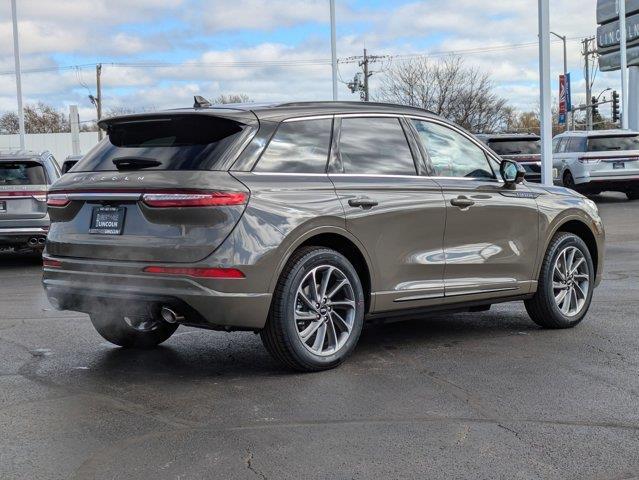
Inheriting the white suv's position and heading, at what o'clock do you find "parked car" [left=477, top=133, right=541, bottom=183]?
The parked car is roughly at 10 o'clock from the white suv.

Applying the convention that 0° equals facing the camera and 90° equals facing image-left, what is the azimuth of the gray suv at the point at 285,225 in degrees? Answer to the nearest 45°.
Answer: approximately 225°

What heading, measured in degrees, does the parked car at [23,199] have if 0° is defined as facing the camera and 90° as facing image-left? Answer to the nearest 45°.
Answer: approximately 180°

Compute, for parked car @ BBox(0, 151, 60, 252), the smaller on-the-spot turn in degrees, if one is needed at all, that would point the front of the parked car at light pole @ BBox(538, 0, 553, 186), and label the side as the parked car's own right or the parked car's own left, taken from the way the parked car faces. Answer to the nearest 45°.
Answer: approximately 90° to the parked car's own right

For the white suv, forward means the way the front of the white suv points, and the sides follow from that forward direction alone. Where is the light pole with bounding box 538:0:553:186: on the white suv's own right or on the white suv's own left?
on the white suv's own left

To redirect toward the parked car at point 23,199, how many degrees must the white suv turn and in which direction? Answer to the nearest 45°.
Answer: approximately 90° to its left

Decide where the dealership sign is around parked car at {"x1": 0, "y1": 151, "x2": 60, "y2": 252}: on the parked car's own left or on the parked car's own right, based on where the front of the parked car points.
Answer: on the parked car's own right

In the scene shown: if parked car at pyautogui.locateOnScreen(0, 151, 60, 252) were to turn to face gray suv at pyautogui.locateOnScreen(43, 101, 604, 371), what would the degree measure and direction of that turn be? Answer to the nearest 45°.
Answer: approximately 180°
